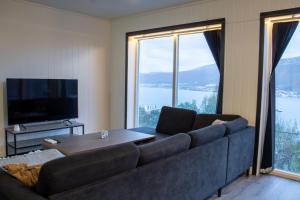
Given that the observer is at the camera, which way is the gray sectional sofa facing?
facing away from the viewer and to the left of the viewer

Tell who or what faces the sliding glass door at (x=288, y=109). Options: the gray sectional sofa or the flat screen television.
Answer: the flat screen television

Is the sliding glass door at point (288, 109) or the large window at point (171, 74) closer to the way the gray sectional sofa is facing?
the large window

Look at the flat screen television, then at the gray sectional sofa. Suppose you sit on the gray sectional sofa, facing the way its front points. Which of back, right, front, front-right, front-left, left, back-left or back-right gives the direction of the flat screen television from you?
front

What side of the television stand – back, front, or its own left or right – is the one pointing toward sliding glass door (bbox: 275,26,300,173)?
front

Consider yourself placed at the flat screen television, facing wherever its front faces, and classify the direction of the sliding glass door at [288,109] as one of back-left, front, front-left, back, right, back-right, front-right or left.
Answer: front

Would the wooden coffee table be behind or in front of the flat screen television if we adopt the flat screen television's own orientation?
in front

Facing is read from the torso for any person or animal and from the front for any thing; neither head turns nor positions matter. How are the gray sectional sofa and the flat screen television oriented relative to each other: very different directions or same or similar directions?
very different directions

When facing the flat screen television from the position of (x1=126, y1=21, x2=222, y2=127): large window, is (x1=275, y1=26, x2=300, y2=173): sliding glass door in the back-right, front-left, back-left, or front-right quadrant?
back-left

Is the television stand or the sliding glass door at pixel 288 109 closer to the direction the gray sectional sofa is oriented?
the television stand

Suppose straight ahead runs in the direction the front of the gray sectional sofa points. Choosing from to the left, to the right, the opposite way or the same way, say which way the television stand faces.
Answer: the opposite way

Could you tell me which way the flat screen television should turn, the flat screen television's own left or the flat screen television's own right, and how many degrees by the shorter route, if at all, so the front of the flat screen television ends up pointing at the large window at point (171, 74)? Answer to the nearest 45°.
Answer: approximately 45° to the flat screen television's own left

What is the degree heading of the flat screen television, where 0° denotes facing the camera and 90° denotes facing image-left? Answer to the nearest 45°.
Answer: approximately 315°

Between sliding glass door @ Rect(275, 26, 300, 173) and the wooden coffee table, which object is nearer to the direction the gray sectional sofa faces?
the wooden coffee table

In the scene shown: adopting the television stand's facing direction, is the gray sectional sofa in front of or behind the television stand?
in front

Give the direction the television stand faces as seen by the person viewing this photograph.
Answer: facing the viewer and to the right of the viewer

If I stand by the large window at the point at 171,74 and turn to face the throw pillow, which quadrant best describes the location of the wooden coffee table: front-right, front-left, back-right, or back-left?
front-right

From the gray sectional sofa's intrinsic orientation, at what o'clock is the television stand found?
The television stand is roughly at 12 o'clock from the gray sectional sofa.

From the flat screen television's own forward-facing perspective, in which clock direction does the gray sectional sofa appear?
The gray sectional sofa is roughly at 1 o'clock from the flat screen television.

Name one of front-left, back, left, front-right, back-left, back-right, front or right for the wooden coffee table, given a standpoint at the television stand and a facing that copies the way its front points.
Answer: front
